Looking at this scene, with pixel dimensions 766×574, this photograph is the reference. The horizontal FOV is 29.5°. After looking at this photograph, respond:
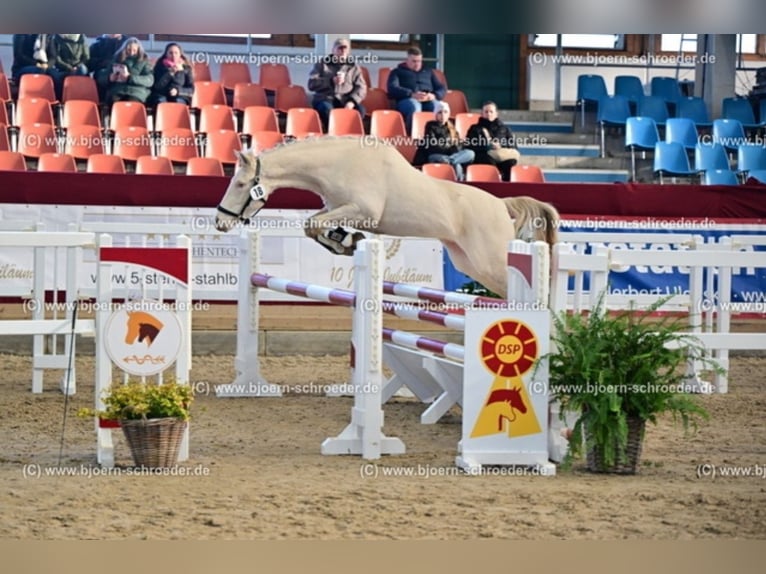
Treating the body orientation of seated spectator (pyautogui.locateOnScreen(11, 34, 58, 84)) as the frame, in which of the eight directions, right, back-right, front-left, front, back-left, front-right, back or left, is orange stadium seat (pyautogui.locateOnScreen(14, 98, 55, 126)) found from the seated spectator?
front

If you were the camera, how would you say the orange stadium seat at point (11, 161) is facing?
facing the viewer

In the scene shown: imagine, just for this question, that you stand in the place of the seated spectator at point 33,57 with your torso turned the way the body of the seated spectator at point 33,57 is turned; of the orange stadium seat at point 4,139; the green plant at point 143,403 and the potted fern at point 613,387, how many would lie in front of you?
3

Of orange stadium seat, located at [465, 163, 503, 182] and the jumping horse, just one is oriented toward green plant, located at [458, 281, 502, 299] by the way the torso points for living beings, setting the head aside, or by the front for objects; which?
the orange stadium seat

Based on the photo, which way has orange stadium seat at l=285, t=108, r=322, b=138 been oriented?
toward the camera

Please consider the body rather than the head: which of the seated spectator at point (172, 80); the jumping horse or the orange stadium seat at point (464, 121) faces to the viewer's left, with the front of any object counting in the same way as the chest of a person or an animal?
the jumping horse

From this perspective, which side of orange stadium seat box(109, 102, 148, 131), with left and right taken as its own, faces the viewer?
front

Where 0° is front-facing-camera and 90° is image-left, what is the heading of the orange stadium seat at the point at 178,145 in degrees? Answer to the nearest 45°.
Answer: approximately 0°
